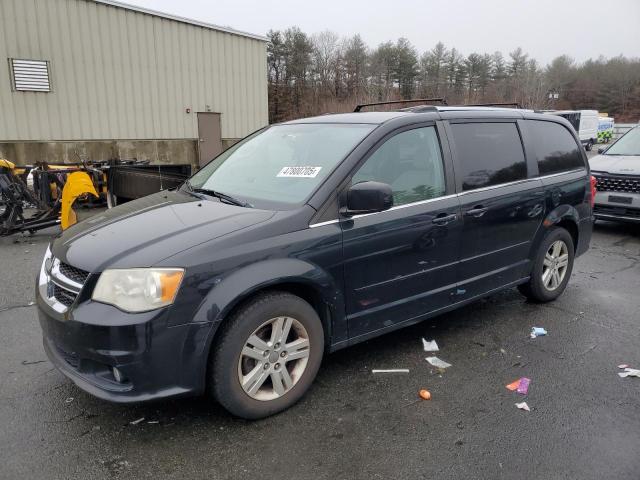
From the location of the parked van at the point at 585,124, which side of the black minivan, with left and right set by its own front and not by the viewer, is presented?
back

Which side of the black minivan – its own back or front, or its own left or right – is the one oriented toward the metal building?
right

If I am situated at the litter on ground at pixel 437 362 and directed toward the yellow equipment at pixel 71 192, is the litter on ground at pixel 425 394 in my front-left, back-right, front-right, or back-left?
back-left

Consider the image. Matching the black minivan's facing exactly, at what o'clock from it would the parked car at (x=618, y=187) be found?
The parked car is roughly at 6 o'clock from the black minivan.

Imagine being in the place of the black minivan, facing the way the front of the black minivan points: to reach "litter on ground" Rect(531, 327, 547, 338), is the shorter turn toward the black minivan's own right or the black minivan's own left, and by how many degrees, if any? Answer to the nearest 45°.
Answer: approximately 180°

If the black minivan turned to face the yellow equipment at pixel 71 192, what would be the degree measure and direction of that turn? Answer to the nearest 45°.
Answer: approximately 90° to its right

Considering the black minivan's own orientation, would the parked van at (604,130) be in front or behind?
behind

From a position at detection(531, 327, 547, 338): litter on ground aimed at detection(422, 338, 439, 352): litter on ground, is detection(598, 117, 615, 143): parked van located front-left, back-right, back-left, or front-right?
back-right

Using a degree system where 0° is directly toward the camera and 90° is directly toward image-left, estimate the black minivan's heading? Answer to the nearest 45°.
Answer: approximately 45°
